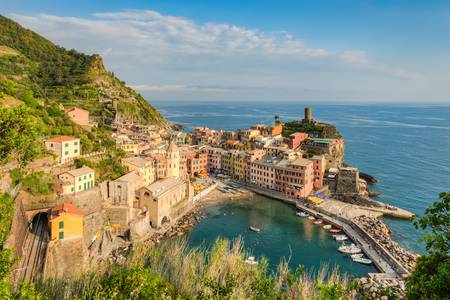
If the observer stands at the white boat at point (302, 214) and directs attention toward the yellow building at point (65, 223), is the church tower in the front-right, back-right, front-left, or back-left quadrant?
front-right

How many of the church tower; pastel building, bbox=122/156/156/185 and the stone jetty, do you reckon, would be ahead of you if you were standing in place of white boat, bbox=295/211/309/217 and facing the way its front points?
2

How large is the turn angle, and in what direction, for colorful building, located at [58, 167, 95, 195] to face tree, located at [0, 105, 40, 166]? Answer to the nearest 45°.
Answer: approximately 135° to its right

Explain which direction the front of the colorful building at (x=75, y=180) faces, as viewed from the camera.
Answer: facing the viewer and to the right of the viewer

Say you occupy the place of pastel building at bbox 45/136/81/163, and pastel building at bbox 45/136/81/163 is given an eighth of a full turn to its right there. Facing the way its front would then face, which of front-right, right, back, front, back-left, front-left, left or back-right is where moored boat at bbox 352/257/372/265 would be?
front-left

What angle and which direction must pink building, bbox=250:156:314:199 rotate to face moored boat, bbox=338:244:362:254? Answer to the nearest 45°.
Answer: approximately 45° to its left

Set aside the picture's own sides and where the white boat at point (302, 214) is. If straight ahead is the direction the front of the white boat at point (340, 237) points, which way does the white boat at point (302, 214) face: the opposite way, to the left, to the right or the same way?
the same way

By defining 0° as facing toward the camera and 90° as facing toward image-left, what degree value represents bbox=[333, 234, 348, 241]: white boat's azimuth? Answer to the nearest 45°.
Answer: approximately 90°

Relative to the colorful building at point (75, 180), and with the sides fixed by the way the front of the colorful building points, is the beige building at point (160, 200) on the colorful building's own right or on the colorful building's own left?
on the colorful building's own left

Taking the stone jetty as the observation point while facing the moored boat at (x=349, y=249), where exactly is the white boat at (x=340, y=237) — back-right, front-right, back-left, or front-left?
front-right

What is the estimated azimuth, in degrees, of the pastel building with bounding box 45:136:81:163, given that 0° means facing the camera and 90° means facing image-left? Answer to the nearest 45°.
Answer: approximately 315°

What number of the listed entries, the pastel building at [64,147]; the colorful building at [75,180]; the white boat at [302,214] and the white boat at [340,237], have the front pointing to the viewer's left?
2
